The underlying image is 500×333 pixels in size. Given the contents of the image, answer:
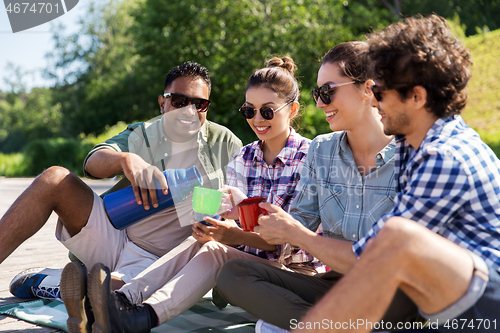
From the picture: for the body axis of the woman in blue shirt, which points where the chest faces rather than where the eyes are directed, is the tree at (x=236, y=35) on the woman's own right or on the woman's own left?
on the woman's own right

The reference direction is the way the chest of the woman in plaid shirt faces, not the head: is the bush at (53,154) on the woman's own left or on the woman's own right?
on the woman's own right

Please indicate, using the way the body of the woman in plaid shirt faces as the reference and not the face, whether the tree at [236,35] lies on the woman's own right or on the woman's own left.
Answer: on the woman's own right

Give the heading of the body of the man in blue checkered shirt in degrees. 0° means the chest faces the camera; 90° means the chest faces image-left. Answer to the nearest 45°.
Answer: approximately 90°

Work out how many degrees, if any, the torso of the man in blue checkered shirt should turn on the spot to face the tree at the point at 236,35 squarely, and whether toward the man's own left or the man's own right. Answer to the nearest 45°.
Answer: approximately 90° to the man's own right

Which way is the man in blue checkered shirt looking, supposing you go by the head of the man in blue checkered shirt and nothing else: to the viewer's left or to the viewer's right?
to the viewer's left

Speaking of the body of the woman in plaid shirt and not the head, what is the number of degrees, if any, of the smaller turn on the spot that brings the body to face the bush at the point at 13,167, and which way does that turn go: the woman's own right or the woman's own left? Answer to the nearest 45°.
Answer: approximately 90° to the woman's own right

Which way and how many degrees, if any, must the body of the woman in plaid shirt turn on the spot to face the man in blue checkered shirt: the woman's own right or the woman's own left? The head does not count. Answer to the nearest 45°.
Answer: approximately 45° to the woman's own left

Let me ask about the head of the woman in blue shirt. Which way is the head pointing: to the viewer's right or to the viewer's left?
to the viewer's left

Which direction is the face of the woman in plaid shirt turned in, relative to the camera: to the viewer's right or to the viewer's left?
to the viewer's left
